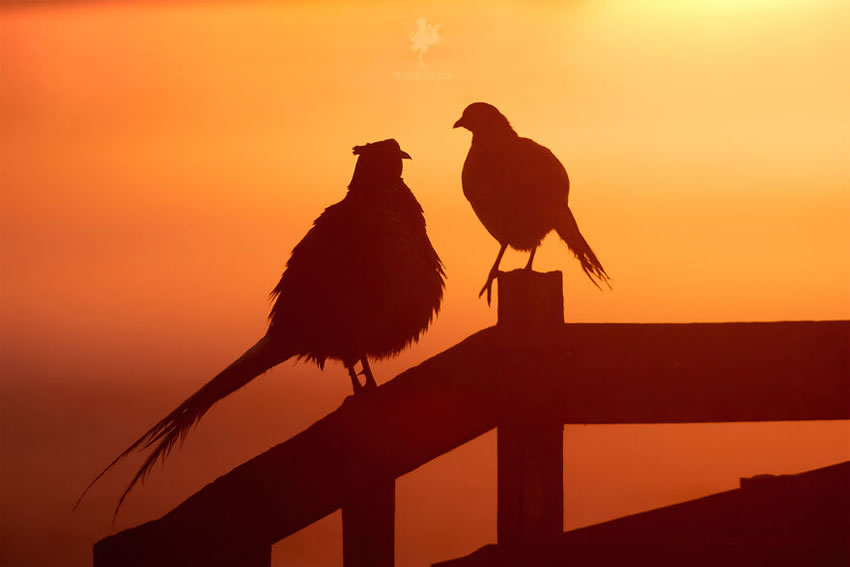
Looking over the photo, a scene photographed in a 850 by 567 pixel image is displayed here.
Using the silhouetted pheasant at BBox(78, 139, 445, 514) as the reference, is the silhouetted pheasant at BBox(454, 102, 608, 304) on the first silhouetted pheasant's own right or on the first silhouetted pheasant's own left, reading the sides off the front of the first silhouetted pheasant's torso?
on the first silhouetted pheasant's own left

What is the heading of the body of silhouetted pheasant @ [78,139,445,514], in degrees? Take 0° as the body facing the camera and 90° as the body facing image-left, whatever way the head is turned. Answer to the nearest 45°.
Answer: approximately 270°

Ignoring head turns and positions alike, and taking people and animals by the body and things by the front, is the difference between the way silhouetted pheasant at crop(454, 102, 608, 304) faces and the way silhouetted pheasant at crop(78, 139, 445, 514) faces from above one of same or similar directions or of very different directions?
very different directions

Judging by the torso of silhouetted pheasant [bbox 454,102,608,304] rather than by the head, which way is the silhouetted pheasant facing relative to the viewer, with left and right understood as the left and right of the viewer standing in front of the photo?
facing to the left of the viewer

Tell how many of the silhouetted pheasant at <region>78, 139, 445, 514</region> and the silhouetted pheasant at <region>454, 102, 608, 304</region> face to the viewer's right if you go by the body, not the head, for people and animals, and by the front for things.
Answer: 1

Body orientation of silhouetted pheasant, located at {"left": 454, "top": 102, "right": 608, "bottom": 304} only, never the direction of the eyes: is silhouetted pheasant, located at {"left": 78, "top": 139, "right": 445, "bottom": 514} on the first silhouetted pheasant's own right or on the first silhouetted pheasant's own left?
on the first silhouetted pheasant's own left
